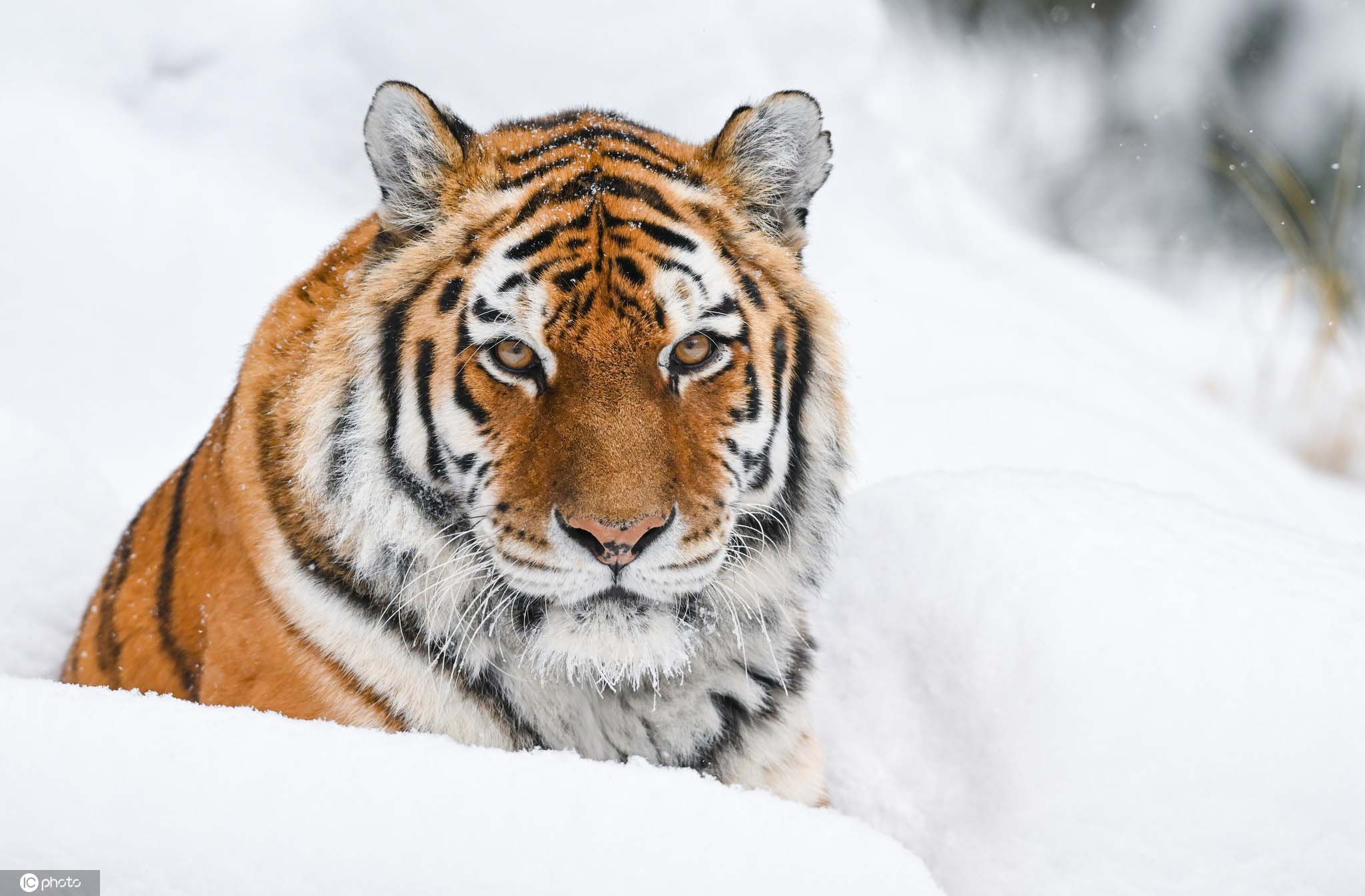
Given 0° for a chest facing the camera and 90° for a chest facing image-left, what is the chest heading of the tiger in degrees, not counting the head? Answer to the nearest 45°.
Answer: approximately 315°
